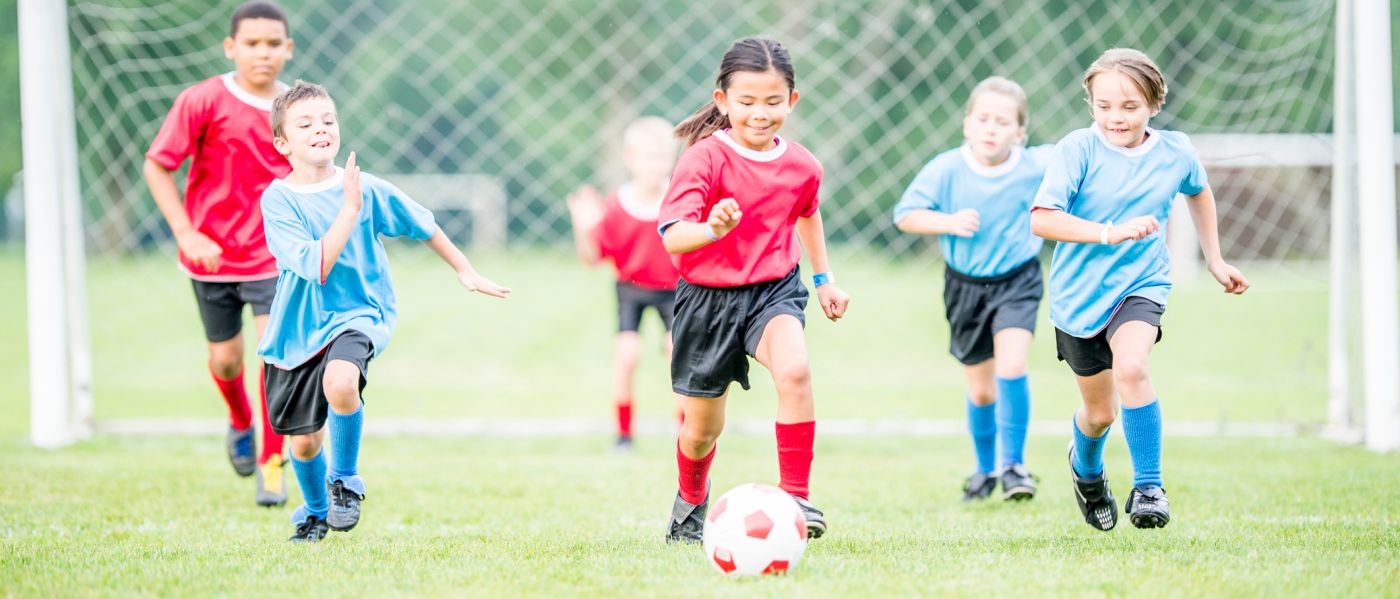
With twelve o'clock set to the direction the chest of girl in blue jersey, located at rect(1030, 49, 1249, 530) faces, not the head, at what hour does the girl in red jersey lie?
The girl in red jersey is roughly at 2 o'clock from the girl in blue jersey.

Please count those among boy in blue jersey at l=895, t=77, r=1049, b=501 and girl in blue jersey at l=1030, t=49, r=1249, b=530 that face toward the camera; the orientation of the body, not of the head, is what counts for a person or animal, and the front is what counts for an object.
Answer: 2

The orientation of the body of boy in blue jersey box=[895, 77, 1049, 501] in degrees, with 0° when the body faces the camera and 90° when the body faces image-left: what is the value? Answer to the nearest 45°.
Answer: approximately 0°

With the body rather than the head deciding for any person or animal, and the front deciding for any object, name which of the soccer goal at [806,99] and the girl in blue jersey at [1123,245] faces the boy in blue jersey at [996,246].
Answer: the soccer goal

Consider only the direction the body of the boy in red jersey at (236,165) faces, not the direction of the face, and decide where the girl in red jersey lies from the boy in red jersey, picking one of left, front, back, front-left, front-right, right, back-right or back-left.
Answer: front-left

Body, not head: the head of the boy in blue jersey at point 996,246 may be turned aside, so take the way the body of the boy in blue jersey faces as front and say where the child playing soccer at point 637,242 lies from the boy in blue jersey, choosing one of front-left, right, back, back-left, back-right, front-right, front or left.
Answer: back-right

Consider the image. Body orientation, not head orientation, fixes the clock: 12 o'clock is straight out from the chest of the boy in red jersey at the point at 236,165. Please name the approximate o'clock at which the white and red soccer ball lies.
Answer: The white and red soccer ball is roughly at 11 o'clock from the boy in red jersey.

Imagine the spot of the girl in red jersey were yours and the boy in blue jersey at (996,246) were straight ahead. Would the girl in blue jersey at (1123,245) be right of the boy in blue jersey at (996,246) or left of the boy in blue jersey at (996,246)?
right

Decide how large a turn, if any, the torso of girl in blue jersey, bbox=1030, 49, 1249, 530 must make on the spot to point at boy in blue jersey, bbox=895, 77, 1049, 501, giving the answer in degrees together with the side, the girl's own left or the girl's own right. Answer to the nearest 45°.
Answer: approximately 135° to the girl's own right
